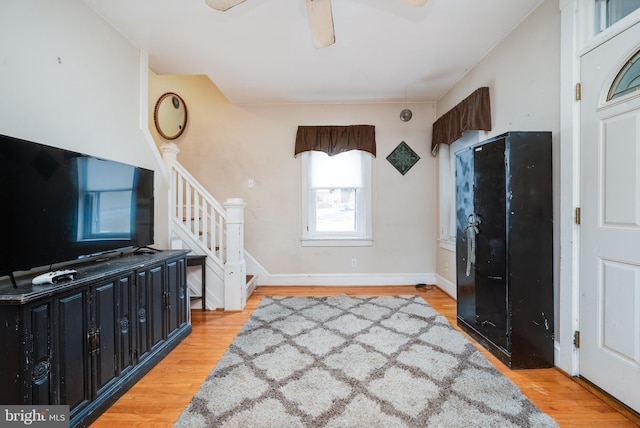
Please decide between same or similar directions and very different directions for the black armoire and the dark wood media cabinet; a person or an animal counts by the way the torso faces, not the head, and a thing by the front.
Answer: very different directions

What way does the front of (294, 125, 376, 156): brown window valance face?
toward the camera

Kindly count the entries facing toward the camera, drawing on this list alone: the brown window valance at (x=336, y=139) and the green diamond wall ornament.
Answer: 2

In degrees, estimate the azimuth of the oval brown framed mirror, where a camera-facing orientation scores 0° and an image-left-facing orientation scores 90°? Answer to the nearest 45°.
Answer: approximately 315°

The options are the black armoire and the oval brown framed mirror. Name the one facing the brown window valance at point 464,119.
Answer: the oval brown framed mirror

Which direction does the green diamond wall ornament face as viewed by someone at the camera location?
facing the viewer

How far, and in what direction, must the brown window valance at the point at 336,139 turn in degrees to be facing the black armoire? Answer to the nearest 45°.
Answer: approximately 45° to its left

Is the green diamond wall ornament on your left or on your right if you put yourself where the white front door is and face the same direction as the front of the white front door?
on your right

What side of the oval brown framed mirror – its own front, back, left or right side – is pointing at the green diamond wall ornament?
front

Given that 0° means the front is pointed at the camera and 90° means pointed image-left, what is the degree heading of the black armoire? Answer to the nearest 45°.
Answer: approximately 45°

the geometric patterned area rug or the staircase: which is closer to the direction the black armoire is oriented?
the geometric patterned area rug

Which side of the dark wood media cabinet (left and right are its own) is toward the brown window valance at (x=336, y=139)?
left

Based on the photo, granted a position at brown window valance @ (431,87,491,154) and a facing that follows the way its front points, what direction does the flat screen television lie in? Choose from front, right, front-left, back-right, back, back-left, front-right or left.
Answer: front

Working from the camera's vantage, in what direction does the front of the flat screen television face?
facing the viewer and to the right of the viewer

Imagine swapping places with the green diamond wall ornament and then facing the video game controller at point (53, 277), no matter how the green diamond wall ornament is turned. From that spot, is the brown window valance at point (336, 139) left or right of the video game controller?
right

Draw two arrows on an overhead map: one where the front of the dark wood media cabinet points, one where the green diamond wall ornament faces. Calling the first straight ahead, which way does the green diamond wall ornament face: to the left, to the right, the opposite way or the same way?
to the right

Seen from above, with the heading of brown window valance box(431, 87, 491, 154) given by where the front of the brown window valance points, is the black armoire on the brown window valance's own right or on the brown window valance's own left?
on the brown window valance's own left

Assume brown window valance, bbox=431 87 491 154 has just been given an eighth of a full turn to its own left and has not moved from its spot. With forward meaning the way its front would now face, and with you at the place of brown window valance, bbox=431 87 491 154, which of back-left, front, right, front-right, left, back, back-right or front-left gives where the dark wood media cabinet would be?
front-right

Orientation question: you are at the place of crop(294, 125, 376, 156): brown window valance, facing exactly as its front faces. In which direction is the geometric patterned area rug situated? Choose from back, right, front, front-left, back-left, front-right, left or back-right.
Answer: front
